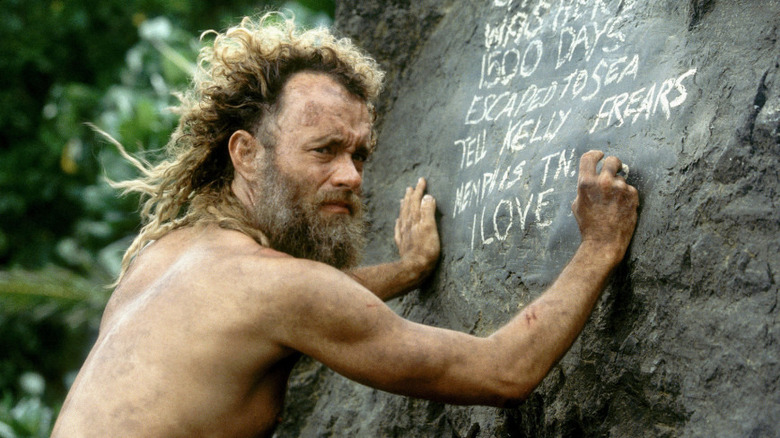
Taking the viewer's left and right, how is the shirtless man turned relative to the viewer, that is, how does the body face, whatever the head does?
facing away from the viewer and to the right of the viewer

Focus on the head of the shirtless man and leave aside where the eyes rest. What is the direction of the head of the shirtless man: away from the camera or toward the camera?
toward the camera
